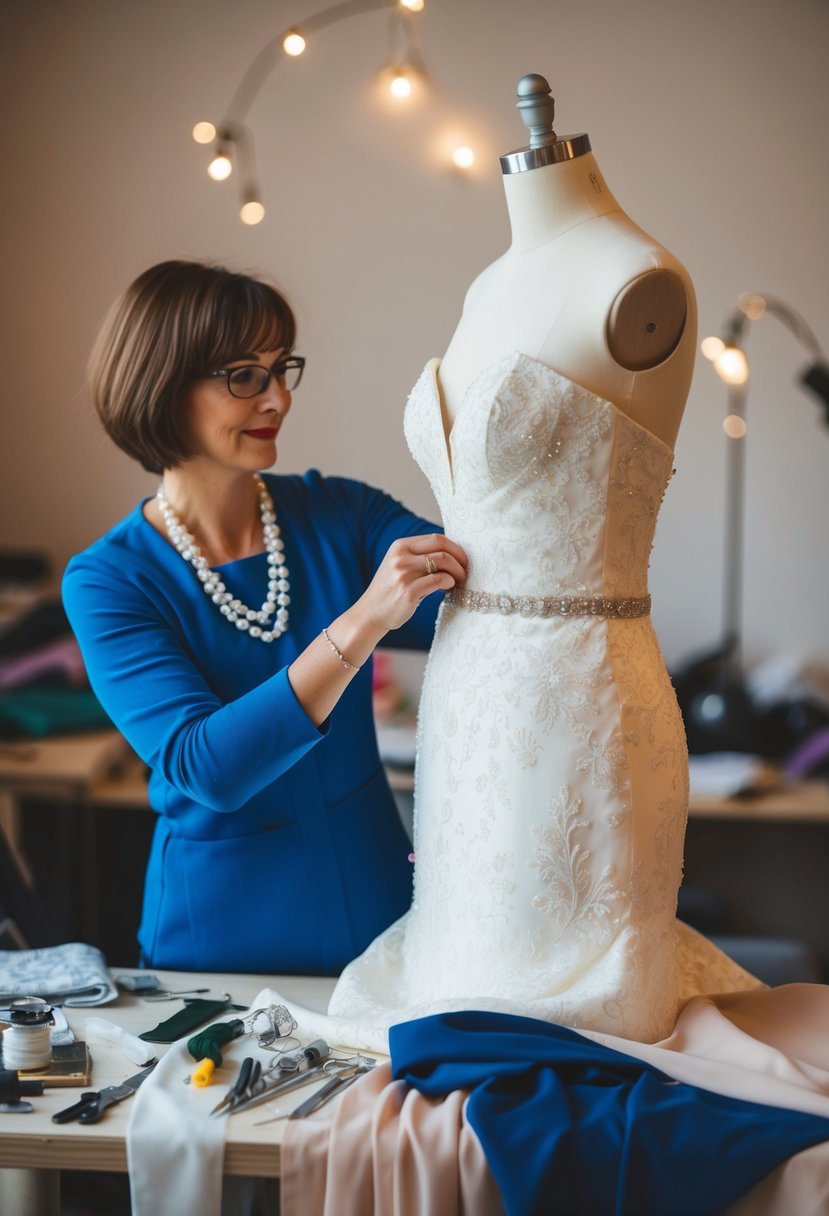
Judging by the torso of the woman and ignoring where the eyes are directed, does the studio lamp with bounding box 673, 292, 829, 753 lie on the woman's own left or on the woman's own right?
on the woman's own left

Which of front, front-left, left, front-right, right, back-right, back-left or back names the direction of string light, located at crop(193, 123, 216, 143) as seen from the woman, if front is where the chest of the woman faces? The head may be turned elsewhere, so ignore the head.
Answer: back-left

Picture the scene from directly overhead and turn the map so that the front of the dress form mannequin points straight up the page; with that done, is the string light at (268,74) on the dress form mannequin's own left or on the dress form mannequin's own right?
on the dress form mannequin's own right

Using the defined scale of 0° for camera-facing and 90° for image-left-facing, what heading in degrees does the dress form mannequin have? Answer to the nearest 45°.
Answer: approximately 45°

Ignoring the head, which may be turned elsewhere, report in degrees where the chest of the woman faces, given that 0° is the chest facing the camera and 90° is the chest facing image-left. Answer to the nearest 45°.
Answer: approximately 315°

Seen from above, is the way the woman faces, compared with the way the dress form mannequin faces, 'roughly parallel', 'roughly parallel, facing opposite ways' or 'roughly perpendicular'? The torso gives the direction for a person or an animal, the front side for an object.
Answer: roughly perpendicular
